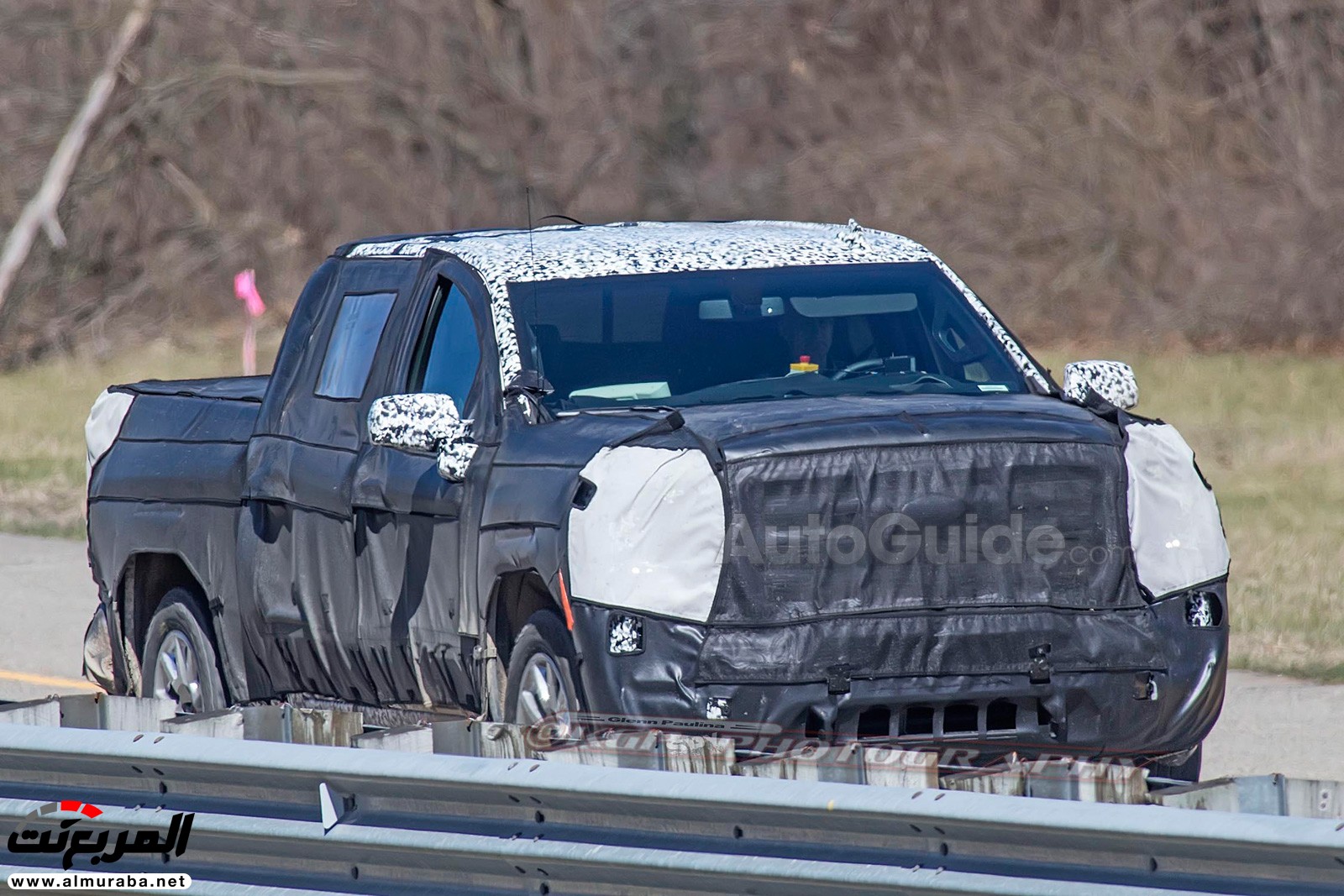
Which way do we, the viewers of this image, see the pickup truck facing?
facing the viewer and to the right of the viewer
